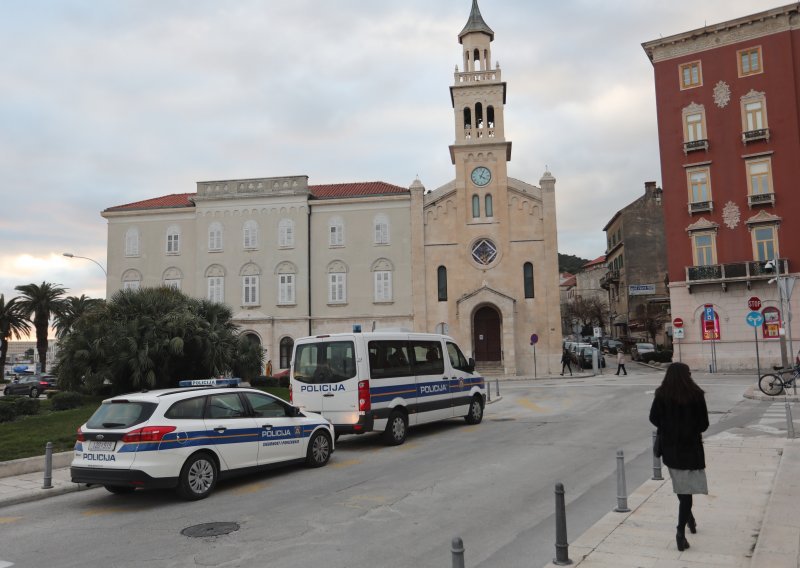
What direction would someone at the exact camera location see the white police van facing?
facing away from the viewer and to the right of the viewer

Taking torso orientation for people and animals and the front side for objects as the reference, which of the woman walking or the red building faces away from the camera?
the woman walking

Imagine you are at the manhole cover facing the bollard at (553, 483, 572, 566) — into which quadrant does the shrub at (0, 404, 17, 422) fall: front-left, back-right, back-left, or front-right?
back-left

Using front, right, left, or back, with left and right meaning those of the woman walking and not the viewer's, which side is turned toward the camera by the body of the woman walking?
back

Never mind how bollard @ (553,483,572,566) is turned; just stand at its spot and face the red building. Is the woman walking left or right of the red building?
right

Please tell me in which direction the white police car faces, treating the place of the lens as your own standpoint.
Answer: facing away from the viewer and to the right of the viewer

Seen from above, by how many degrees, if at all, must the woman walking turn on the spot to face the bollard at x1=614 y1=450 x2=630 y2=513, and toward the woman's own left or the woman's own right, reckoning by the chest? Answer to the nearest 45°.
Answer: approximately 45° to the woman's own left

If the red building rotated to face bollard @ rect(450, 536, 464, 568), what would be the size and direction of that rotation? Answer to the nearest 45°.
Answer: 0° — it already faces it

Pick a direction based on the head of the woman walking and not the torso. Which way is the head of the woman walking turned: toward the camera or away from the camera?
away from the camera

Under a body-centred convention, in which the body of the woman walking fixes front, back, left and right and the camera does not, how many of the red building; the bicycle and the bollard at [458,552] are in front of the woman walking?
2

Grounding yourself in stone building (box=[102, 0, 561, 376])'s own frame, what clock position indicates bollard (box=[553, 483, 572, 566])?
The bollard is roughly at 12 o'clock from the stone building.

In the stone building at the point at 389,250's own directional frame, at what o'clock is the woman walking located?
The woman walking is roughly at 12 o'clock from the stone building.
